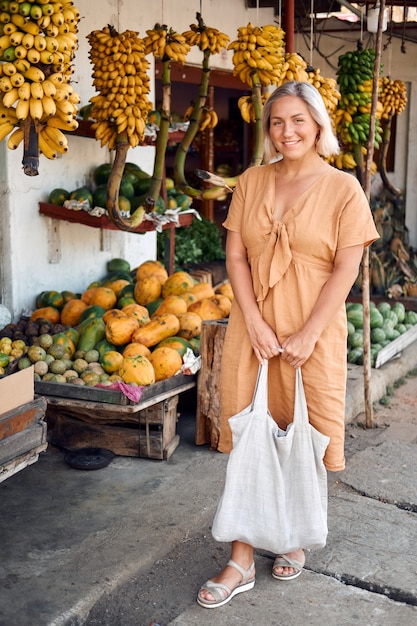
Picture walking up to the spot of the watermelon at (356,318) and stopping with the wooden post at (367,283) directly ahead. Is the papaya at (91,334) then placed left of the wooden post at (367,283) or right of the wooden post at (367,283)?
right

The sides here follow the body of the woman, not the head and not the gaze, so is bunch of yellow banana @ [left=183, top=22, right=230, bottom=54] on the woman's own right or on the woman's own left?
on the woman's own right

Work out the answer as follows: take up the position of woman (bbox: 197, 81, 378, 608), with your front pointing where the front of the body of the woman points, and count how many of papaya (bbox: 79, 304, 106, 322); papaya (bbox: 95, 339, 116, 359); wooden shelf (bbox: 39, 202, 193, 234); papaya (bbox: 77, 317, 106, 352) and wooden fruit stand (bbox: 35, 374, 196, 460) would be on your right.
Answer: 5

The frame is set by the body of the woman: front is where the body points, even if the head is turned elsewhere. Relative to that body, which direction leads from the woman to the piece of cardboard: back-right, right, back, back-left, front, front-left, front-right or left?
back-right

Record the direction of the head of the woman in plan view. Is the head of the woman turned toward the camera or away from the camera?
toward the camera

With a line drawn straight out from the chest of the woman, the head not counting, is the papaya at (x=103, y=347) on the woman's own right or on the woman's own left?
on the woman's own right

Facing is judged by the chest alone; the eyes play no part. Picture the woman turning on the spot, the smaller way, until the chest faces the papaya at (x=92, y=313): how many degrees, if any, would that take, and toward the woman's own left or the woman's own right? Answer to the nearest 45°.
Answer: approximately 90° to the woman's own right

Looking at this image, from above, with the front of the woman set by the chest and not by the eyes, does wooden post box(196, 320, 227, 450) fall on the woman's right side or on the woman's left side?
on the woman's right side

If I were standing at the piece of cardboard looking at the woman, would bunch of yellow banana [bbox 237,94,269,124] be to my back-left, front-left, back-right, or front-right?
front-left

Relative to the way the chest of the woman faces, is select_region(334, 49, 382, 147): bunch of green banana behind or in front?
behind

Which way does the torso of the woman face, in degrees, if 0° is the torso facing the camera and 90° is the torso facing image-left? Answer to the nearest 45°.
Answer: approximately 45°

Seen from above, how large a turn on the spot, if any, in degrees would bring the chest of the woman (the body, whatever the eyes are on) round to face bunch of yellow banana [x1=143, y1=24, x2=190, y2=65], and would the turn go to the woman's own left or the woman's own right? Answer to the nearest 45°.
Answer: approximately 135° to the woman's own right
